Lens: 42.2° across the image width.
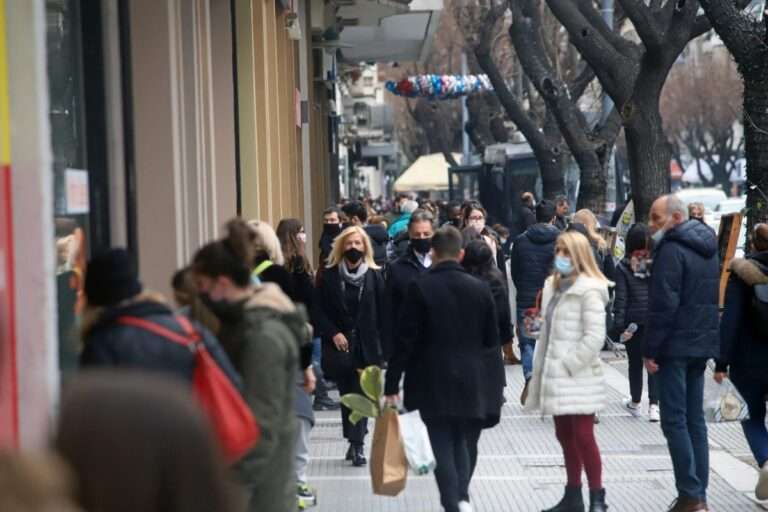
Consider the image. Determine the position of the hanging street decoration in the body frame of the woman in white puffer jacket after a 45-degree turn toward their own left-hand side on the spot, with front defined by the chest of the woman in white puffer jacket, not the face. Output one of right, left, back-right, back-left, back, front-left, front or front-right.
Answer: back

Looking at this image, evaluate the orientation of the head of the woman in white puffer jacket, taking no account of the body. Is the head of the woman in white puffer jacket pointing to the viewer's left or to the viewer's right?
to the viewer's left

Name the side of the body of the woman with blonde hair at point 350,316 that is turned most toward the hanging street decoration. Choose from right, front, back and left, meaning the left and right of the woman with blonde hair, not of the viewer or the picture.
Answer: back

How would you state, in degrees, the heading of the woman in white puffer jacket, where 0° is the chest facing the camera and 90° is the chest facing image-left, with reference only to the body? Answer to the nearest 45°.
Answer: approximately 45°

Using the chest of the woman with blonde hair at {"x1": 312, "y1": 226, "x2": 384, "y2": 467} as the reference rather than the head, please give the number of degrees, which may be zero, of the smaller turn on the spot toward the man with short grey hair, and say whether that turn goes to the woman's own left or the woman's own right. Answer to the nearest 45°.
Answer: approximately 45° to the woman's own left

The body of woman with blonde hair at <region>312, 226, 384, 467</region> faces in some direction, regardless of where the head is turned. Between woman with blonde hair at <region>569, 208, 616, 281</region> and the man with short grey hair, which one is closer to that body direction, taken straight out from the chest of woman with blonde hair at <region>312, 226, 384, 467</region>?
the man with short grey hair

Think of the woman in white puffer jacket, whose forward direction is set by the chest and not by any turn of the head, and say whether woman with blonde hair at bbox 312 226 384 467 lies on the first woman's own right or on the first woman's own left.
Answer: on the first woman's own right

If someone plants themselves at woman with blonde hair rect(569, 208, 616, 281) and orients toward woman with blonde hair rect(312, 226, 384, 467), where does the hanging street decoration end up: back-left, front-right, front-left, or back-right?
back-right
